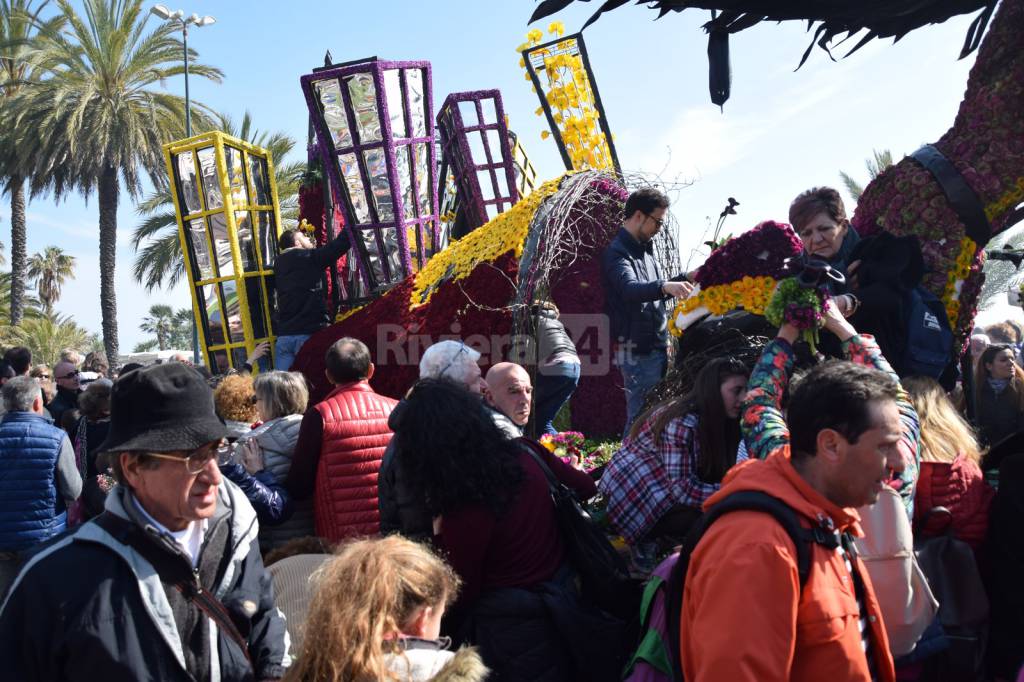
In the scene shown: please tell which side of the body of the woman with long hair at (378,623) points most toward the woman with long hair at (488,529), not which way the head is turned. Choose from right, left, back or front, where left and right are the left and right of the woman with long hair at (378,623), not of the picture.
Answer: front

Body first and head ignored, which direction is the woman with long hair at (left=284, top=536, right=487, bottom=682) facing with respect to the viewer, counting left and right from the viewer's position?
facing away from the viewer and to the right of the viewer

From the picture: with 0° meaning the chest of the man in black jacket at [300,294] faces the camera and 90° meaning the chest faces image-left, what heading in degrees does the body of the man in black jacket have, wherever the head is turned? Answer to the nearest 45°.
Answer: approximately 225°

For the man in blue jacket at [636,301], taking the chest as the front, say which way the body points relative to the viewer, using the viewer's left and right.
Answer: facing to the right of the viewer

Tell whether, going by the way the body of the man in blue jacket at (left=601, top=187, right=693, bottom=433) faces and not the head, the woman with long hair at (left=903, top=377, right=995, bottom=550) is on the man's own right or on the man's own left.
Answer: on the man's own right

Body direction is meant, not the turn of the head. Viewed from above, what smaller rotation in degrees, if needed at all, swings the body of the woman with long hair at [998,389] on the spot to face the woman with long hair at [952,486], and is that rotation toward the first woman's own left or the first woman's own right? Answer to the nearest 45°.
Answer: approximately 45° to the first woman's own right

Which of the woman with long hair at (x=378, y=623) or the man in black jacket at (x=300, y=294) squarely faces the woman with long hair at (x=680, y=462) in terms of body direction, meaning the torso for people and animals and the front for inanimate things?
the woman with long hair at (x=378, y=623)

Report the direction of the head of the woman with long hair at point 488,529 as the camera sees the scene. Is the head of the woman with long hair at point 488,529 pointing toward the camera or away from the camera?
away from the camera

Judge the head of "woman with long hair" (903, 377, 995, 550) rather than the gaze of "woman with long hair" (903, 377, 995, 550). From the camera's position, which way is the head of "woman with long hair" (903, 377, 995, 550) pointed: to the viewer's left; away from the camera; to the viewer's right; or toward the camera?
away from the camera
